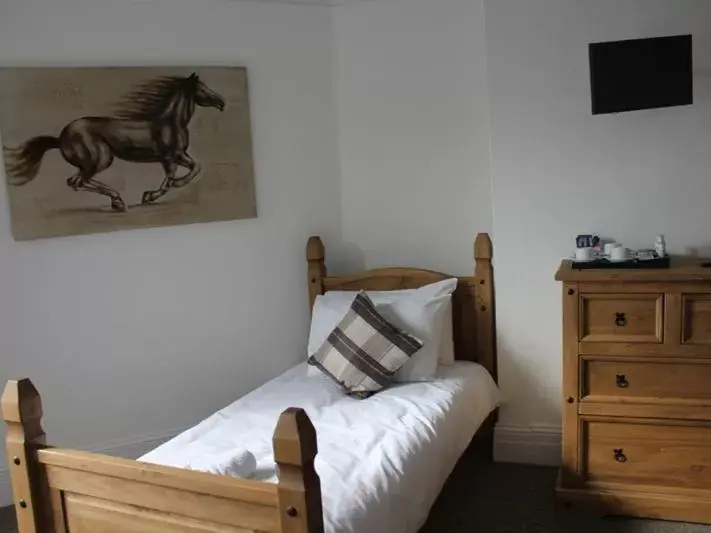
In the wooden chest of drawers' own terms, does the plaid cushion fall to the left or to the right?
on its right

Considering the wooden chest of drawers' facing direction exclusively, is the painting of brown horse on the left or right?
on its right

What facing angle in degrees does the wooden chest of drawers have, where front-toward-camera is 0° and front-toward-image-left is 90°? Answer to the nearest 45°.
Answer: approximately 0°

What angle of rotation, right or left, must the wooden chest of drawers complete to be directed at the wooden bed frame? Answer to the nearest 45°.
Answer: approximately 45° to its right

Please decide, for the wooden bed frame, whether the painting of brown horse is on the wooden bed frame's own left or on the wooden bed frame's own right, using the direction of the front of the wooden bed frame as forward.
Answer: on the wooden bed frame's own right
